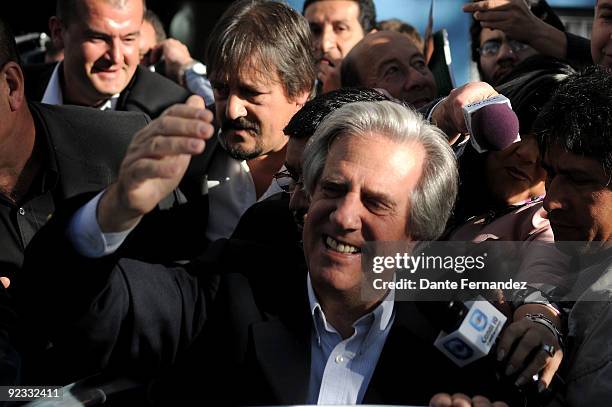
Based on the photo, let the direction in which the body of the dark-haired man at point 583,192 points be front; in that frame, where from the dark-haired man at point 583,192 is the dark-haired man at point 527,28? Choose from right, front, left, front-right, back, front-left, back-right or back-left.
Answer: back-right

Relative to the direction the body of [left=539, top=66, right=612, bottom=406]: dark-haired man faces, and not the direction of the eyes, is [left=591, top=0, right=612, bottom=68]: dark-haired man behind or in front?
behind

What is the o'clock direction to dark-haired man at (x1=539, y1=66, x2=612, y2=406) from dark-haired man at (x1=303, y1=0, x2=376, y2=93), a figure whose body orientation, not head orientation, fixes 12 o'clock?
dark-haired man at (x1=539, y1=66, x2=612, y2=406) is roughly at 10 o'clock from dark-haired man at (x1=303, y1=0, x2=376, y2=93).

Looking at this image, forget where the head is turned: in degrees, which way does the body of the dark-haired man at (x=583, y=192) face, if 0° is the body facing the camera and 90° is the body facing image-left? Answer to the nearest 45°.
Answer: approximately 45°

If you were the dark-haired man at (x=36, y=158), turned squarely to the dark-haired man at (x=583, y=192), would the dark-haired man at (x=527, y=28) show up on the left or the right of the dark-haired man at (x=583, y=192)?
left

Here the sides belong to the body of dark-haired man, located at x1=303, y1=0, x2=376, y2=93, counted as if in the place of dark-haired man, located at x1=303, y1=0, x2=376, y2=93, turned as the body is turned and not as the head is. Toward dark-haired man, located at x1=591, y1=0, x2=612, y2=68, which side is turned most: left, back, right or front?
left

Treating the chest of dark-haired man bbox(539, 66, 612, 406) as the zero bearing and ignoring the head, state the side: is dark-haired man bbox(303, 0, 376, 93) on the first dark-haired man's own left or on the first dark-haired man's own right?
on the first dark-haired man's own right

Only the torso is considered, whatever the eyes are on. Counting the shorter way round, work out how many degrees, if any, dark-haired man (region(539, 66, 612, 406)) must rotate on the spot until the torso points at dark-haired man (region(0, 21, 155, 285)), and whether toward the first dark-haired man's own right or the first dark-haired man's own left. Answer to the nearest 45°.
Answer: approximately 45° to the first dark-haired man's own right

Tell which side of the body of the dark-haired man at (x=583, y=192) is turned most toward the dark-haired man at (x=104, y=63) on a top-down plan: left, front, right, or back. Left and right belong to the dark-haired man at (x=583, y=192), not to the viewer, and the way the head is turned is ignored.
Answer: right

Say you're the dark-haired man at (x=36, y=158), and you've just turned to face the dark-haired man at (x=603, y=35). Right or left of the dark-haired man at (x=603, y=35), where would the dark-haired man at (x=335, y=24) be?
left
